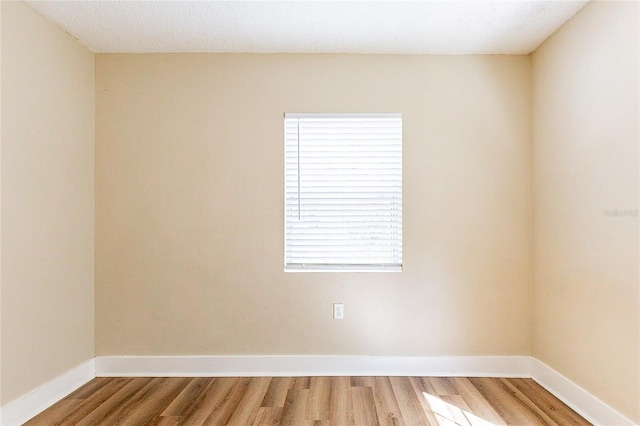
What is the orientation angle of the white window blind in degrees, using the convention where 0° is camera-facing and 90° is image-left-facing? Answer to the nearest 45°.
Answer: approximately 0°
